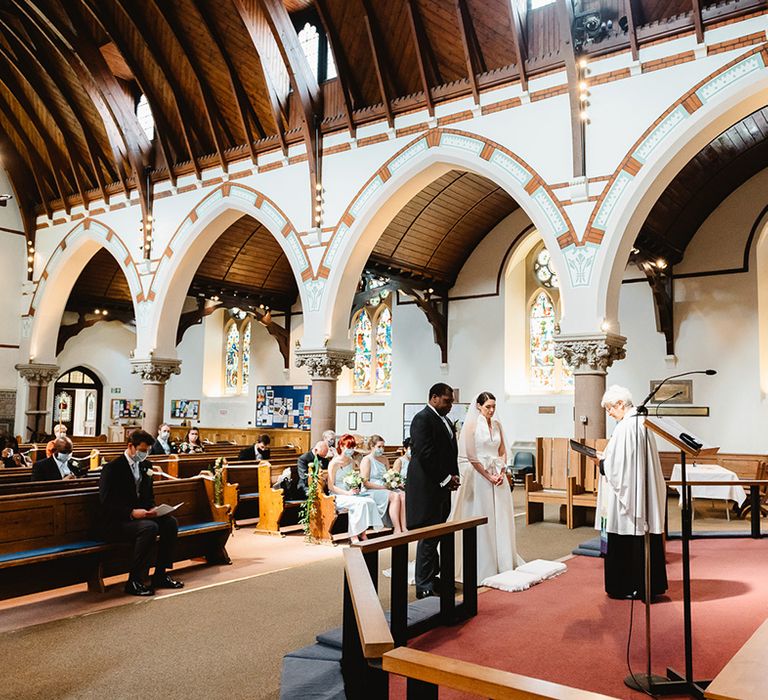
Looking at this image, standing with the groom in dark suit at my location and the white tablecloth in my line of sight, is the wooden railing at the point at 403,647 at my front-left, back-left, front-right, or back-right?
back-right

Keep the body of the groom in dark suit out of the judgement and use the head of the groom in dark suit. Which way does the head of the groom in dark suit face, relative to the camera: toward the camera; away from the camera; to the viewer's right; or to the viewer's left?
to the viewer's right

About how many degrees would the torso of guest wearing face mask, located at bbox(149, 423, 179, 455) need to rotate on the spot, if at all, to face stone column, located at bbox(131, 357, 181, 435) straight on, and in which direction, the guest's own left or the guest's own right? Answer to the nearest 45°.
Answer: approximately 135° to the guest's own left

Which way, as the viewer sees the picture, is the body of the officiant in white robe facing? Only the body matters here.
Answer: to the viewer's left

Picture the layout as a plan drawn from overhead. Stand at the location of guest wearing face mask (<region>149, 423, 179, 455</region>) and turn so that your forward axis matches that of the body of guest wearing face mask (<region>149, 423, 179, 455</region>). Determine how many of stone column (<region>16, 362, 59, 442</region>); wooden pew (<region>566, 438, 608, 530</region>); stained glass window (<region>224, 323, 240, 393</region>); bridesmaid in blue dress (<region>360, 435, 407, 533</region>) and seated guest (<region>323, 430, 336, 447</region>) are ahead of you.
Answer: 3

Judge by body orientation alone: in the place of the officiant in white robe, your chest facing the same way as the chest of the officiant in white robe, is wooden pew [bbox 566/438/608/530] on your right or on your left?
on your right

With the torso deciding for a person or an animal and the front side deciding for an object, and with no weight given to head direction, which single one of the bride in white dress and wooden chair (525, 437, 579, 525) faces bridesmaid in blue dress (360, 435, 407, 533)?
the wooden chair

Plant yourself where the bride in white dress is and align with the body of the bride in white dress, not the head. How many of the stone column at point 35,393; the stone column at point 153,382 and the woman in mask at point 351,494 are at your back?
3

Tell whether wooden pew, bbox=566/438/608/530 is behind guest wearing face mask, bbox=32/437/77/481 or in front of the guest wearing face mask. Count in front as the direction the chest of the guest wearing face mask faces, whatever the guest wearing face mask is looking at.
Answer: in front

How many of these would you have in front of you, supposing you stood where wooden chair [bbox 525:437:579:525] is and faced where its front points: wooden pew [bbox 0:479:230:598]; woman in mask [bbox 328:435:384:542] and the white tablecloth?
2

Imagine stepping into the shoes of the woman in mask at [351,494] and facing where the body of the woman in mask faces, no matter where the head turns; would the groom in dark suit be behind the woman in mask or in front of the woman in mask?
in front

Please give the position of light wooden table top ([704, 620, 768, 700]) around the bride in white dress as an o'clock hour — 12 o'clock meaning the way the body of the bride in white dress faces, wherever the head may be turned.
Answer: The light wooden table top is roughly at 1 o'clock from the bride in white dress.

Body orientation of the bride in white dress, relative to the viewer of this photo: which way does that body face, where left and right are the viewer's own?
facing the viewer and to the right of the viewer

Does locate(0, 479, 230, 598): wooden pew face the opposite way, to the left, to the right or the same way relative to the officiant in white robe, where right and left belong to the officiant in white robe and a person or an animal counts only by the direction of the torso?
the opposite way

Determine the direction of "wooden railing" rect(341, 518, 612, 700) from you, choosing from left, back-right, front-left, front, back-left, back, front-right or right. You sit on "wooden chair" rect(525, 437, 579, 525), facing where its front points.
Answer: front-left

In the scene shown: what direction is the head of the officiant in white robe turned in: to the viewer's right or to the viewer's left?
to the viewer's left

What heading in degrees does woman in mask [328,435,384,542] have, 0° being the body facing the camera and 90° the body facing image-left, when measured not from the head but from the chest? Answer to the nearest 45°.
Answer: approximately 315°
